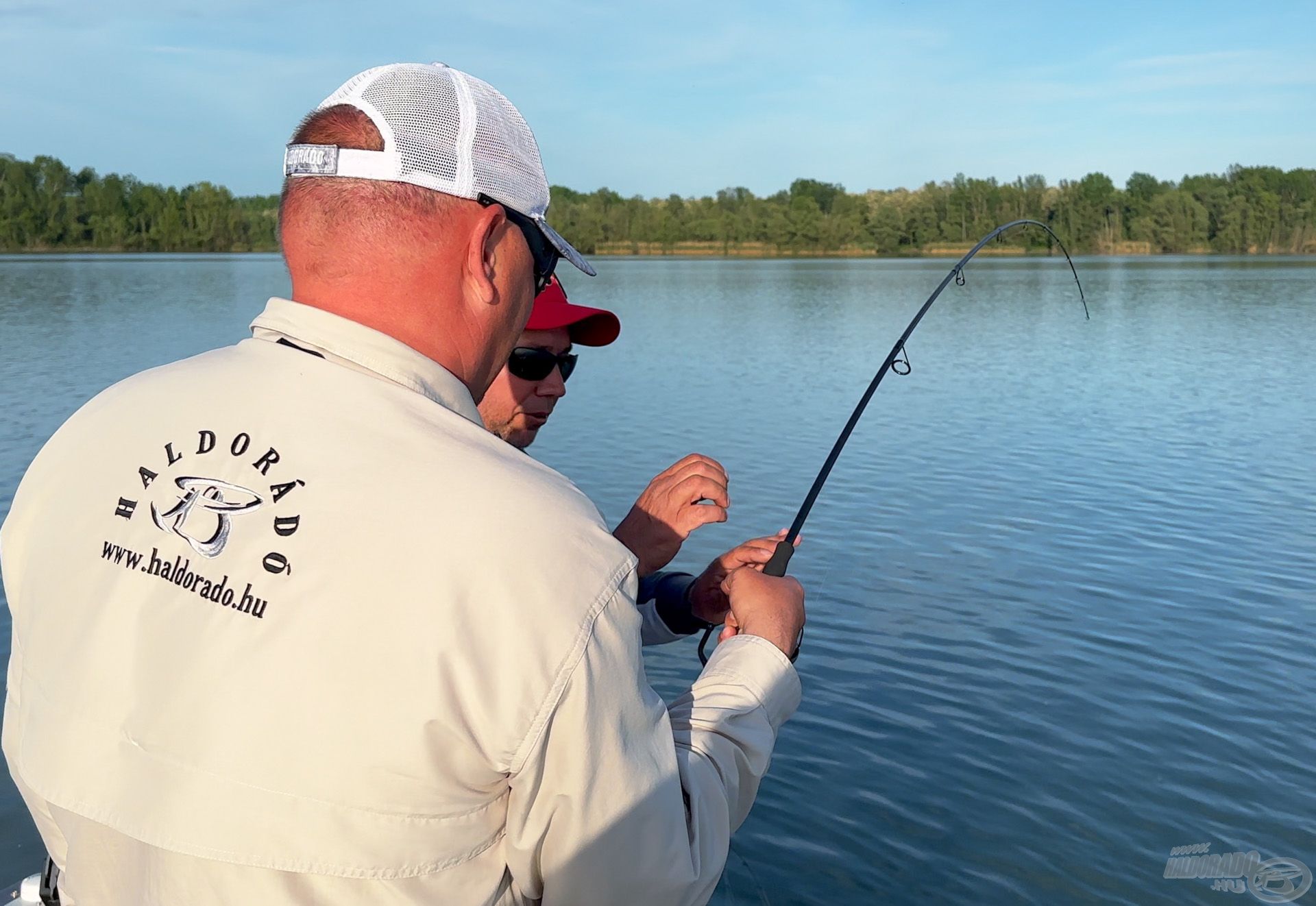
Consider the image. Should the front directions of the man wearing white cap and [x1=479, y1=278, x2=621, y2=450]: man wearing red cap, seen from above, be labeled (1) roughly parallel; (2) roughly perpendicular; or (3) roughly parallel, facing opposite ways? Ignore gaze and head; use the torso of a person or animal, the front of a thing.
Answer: roughly perpendicular

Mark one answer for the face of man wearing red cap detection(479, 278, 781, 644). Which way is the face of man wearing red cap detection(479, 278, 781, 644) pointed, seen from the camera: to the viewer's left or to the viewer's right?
to the viewer's right

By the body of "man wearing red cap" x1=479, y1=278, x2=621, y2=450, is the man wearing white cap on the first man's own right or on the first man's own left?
on the first man's own right

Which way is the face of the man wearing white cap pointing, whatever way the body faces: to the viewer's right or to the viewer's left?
to the viewer's right

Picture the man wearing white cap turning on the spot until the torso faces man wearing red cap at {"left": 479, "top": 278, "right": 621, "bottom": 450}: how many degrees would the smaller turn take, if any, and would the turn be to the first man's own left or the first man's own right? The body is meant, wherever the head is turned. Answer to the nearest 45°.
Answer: approximately 45° to the first man's own left

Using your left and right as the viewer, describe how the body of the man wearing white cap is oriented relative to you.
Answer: facing away from the viewer and to the right of the viewer
